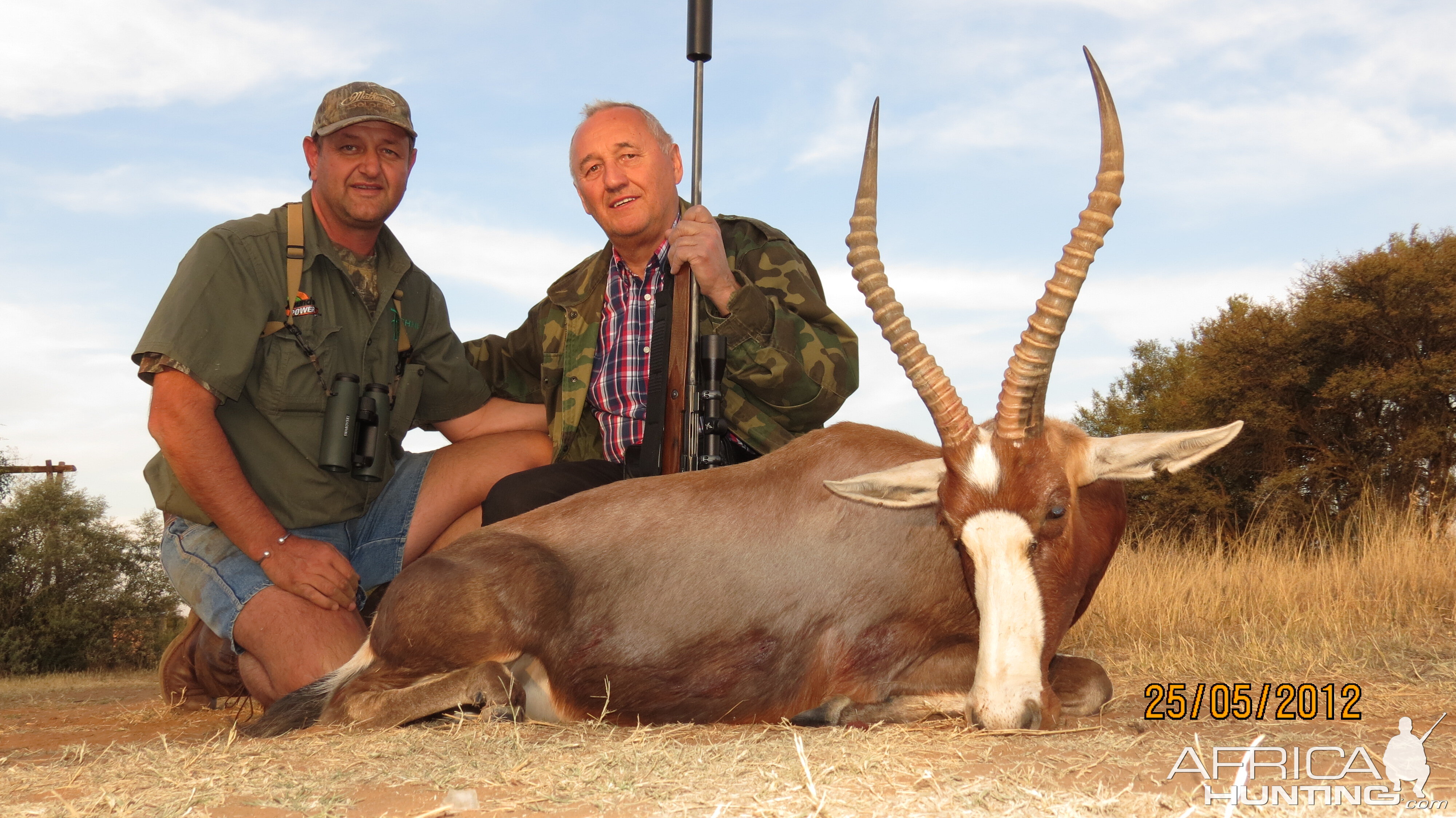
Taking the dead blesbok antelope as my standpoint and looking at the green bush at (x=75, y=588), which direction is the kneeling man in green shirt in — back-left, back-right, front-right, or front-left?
front-left

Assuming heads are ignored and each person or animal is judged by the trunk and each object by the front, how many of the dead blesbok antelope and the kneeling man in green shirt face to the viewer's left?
0

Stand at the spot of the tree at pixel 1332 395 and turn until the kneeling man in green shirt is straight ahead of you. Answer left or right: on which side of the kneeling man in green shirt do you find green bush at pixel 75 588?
right

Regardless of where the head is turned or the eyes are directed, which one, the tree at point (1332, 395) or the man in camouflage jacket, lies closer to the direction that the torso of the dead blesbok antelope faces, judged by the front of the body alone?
the tree

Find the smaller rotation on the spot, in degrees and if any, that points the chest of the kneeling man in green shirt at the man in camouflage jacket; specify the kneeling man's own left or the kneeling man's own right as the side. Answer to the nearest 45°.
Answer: approximately 45° to the kneeling man's own left

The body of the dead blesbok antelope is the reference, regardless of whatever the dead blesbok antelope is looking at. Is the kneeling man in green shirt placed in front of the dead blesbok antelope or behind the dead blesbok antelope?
behind

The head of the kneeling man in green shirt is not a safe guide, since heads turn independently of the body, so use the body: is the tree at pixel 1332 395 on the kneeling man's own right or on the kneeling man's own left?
on the kneeling man's own left

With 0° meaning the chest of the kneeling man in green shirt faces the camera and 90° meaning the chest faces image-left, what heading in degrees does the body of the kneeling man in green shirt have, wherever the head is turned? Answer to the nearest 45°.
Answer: approximately 315°

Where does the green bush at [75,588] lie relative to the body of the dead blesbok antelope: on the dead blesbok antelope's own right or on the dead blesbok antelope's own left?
on the dead blesbok antelope's own left

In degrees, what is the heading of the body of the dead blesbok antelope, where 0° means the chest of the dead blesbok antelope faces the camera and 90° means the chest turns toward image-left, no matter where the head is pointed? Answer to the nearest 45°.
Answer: approximately 270°

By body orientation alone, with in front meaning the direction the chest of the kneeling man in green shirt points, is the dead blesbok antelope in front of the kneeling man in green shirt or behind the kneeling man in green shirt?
in front

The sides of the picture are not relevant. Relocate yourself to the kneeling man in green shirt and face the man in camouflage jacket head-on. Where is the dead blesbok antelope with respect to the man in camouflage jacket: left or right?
right

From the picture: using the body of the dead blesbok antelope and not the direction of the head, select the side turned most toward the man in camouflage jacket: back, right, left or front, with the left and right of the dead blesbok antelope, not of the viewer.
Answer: left

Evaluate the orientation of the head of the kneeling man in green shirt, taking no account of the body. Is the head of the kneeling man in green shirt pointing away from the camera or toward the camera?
toward the camera
